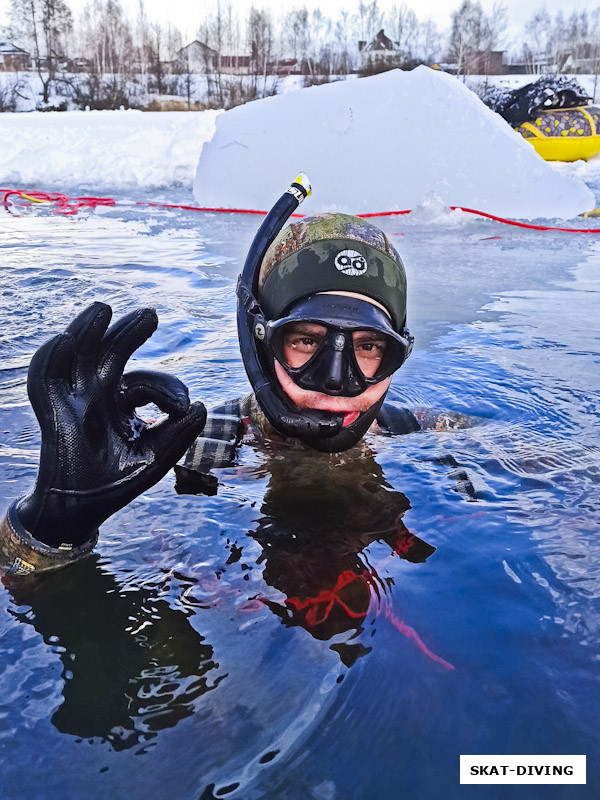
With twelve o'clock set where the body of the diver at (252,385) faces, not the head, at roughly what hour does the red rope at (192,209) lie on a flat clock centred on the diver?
The red rope is roughly at 6 o'clock from the diver.

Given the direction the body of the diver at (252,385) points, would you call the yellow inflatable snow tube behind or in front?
behind

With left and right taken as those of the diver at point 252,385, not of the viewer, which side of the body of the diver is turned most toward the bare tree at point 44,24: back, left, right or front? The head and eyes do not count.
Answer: back

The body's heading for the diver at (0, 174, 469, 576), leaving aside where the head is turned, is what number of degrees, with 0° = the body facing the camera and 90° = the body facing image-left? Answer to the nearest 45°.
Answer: approximately 0°

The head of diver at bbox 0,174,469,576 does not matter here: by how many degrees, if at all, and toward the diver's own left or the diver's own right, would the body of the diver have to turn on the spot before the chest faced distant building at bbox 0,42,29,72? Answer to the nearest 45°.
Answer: approximately 180°
